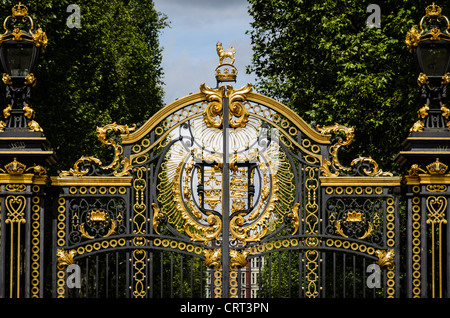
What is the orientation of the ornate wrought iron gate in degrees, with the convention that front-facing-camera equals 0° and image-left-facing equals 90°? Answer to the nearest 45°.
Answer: approximately 0°

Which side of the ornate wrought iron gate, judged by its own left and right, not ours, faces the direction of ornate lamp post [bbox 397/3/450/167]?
left
